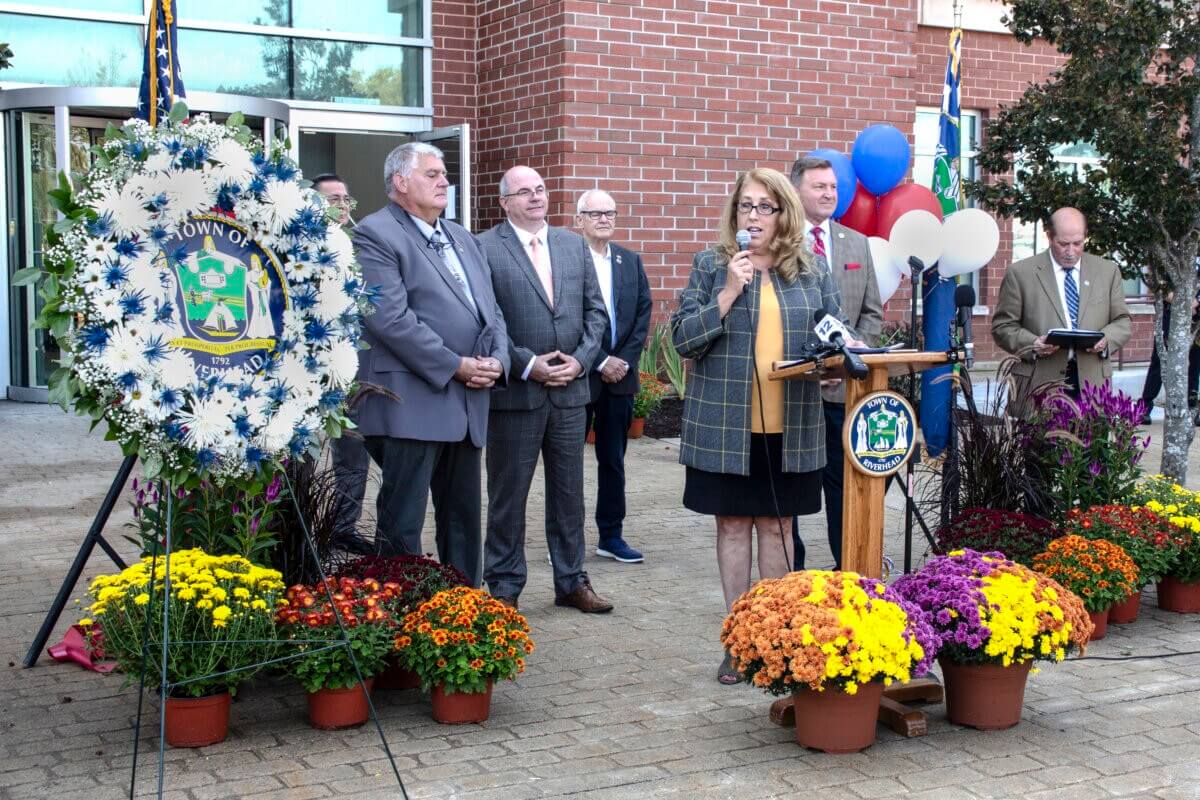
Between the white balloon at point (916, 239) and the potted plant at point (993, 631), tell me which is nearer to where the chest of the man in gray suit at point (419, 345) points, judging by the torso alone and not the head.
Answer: the potted plant

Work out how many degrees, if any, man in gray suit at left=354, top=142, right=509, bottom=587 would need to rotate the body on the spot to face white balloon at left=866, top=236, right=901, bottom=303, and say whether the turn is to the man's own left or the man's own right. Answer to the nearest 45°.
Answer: approximately 90° to the man's own left

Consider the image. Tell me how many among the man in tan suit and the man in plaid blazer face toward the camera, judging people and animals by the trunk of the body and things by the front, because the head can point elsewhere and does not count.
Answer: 2

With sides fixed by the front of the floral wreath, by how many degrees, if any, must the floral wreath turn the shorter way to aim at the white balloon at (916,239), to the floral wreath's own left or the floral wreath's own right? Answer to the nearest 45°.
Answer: approximately 90° to the floral wreath's own left

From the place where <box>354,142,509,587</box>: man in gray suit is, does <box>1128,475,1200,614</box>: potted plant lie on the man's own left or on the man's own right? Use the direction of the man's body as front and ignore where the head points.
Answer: on the man's own left

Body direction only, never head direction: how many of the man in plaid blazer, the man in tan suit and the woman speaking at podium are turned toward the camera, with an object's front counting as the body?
3

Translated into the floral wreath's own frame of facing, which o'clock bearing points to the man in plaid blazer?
The man in plaid blazer is roughly at 9 o'clock from the floral wreath.

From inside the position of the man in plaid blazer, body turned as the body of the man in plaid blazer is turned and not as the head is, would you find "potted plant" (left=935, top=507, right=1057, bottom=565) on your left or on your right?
on your left

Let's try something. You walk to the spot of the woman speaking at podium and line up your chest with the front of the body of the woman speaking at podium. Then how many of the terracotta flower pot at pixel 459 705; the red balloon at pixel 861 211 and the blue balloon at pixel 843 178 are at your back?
2

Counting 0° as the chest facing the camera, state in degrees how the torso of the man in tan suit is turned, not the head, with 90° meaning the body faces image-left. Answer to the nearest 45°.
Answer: approximately 0°

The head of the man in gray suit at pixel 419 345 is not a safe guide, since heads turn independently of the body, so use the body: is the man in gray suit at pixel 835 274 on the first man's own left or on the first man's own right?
on the first man's own left

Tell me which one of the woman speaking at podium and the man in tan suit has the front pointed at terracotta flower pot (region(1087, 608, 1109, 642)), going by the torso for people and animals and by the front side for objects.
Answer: the man in tan suit
